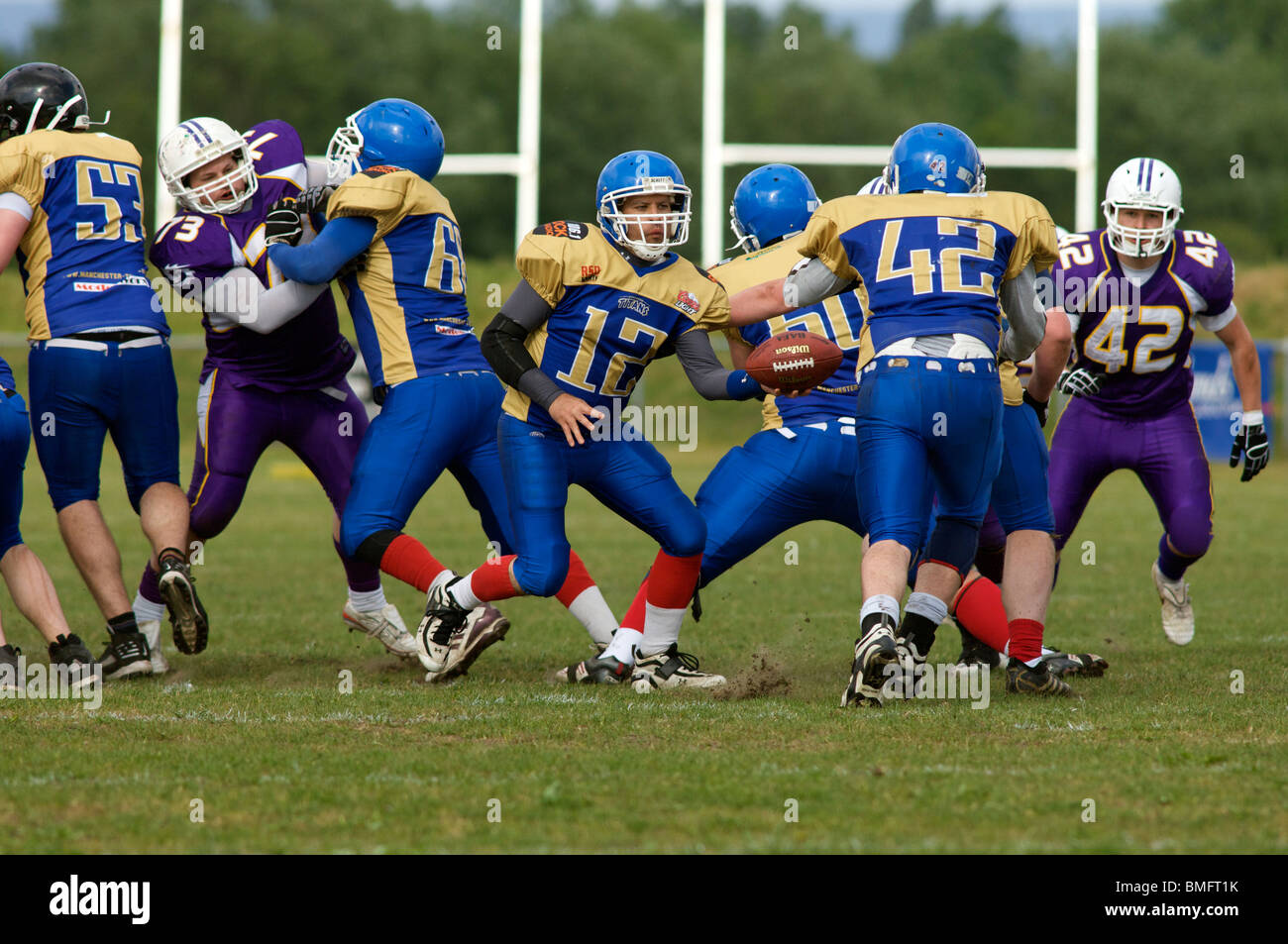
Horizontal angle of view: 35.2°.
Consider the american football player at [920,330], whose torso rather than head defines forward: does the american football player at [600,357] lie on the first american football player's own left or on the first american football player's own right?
on the first american football player's own left

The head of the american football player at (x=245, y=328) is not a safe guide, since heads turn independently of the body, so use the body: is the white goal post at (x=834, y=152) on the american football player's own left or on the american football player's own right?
on the american football player's own left

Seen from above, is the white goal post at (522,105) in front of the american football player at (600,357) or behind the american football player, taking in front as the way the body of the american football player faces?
behind

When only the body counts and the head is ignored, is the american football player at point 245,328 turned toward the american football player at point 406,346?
yes

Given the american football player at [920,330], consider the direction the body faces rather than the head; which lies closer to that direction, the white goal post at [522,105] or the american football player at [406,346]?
the white goal post

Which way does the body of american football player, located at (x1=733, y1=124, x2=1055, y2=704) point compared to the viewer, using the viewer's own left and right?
facing away from the viewer

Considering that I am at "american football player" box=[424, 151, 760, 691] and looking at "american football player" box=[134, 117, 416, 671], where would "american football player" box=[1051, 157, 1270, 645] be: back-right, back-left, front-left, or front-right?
back-right

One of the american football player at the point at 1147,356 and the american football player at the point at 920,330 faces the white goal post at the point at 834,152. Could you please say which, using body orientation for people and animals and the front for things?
the american football player at the point at 920,330

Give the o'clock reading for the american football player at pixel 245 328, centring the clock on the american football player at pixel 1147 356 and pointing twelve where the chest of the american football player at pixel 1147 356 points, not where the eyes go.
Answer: the american football player at pixel 245 328 is roughly at 2 o'clock from the american football player at pixel 1147 356.

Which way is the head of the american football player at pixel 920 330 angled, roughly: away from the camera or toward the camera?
away from the camera

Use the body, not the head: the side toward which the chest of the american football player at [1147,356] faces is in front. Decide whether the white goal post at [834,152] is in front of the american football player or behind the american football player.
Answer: behind

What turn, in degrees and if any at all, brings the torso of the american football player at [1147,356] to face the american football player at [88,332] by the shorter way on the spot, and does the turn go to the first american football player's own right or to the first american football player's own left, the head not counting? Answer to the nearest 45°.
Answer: approximately 45° to the first american football player's own right

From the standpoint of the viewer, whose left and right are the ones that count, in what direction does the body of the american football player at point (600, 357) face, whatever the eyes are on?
facing the viewer and to the right of the viewer
